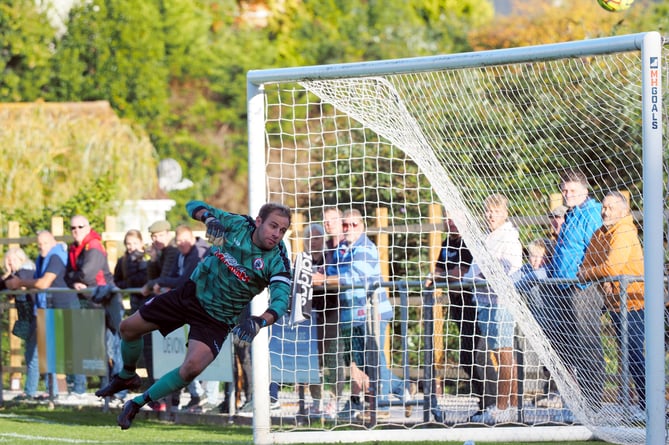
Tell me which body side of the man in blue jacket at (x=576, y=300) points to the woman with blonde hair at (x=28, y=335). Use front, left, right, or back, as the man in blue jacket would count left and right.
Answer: right

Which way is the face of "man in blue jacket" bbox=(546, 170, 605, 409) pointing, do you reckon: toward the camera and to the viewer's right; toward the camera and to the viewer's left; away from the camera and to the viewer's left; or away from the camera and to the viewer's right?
toward the camera and to the viewer's left

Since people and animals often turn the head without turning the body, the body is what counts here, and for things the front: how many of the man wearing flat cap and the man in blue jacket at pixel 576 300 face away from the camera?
0

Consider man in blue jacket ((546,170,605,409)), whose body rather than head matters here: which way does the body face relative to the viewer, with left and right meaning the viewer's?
facing the viewer and to the left of the viewer

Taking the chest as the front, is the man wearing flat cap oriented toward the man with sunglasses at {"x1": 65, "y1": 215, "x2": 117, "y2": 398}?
no

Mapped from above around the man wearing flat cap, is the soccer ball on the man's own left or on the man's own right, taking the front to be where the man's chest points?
on the man's own left

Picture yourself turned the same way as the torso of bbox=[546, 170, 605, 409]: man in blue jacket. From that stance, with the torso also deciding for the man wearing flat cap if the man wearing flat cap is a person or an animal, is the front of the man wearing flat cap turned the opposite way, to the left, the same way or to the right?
the same way

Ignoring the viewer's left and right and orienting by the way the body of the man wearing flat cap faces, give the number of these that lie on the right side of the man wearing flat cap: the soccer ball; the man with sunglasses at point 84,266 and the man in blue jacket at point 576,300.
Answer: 1

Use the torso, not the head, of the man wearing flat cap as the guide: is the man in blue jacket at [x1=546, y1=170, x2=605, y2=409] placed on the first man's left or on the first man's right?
on the first man's left

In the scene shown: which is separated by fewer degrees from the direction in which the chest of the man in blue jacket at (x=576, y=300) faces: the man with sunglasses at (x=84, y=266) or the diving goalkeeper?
the diving goalkeeper

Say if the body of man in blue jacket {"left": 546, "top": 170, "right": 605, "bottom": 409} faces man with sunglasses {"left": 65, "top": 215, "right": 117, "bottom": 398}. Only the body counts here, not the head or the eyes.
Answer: no
